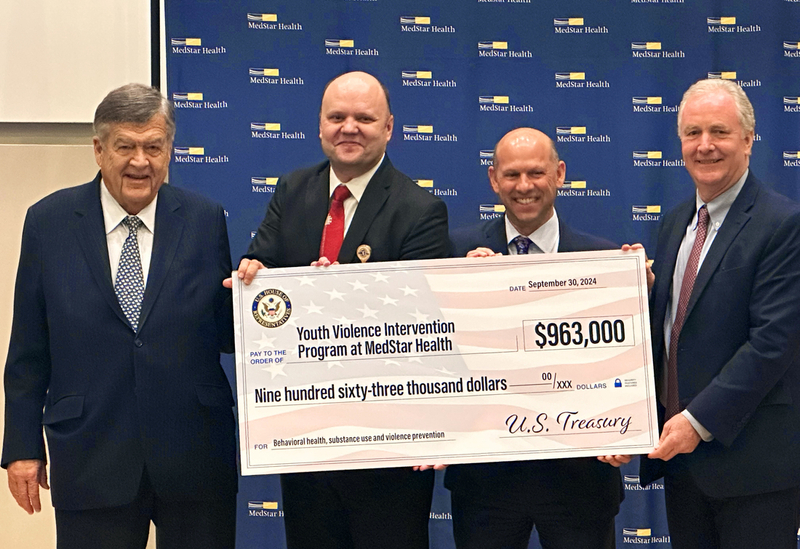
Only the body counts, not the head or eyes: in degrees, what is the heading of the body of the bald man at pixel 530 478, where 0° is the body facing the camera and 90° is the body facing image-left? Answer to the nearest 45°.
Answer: approximately 0°

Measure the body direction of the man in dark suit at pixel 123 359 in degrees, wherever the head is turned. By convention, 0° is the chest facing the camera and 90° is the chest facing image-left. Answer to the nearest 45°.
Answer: approximately 0°

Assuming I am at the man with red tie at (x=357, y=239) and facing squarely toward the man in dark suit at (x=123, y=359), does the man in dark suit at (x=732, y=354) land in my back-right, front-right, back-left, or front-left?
back-left

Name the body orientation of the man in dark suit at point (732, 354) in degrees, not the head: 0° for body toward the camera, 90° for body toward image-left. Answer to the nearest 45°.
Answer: approximately 45°

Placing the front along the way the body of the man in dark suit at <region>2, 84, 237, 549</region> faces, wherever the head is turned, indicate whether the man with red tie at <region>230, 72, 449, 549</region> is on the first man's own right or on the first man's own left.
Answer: on the first man's own left

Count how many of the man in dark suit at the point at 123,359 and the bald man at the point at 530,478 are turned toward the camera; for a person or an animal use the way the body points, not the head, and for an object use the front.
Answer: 2
